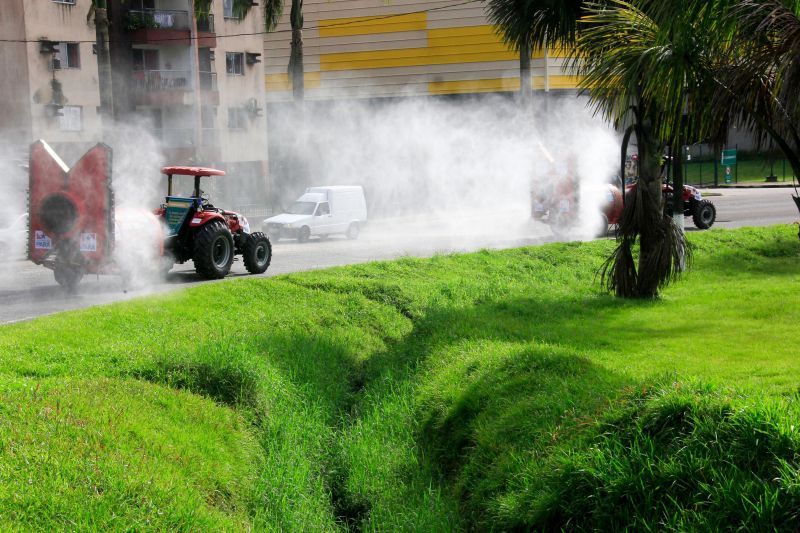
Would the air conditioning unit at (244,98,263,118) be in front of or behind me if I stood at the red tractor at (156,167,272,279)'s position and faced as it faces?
in front

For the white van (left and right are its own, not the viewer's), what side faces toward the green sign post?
back

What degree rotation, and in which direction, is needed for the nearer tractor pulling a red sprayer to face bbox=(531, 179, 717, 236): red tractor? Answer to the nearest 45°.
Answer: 0° — it already faces it

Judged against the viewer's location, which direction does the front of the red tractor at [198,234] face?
facing away from the viewer and to the right of the viewer

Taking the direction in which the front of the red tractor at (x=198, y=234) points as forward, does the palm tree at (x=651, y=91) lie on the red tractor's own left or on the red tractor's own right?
on the red tractor's own right

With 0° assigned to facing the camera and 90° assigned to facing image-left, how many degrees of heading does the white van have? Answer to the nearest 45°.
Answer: approximately 45°

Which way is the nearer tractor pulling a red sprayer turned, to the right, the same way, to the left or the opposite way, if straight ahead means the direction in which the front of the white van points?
the opposite way

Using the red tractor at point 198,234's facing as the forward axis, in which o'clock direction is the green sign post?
The green sign post is roughly at 12 o'clock from the red tractor.

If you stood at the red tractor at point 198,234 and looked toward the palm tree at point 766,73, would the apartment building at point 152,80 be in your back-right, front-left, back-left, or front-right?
back-left

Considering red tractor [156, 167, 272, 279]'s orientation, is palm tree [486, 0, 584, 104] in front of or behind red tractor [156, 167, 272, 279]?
in front
